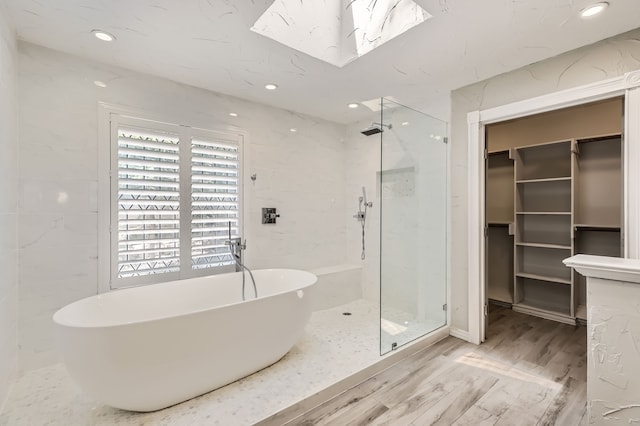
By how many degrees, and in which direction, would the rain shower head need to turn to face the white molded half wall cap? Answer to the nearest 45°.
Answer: approximately 90° to its left

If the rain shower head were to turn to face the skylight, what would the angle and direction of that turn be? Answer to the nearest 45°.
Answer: approximately 45° to its left

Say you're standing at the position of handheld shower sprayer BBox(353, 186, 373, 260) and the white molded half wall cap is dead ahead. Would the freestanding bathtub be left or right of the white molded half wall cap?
right
